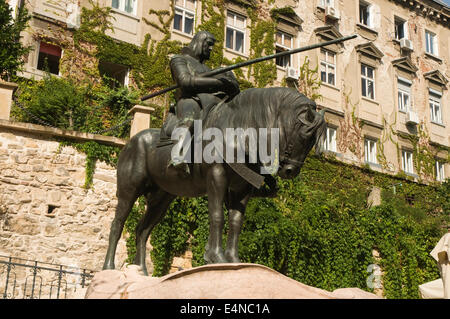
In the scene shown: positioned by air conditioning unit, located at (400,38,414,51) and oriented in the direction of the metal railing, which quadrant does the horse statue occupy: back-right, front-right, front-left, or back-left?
front-left

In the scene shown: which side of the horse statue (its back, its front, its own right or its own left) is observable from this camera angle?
right

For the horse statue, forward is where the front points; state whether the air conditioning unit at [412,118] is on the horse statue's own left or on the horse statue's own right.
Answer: on the horse statue's own left

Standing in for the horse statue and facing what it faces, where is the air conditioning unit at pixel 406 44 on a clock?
The air conditioning unit is roughly at 10 o'clock from the horse statue.

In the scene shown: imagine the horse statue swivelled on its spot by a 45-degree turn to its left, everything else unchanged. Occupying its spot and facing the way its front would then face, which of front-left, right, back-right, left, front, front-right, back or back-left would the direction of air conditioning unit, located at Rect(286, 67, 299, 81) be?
front-left

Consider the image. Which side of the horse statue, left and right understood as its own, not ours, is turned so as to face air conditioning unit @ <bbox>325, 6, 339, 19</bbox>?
left
